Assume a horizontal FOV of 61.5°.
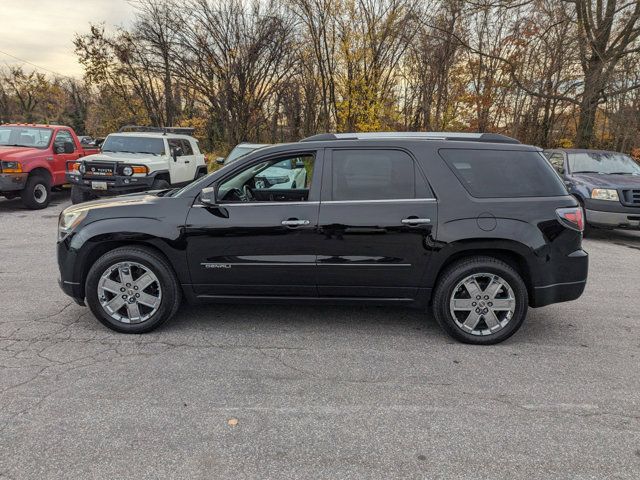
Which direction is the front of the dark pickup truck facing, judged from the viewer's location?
facing the viewer and to the right of the viewer

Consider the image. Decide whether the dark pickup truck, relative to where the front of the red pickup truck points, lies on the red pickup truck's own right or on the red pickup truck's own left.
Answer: on the red pickup truck's own left

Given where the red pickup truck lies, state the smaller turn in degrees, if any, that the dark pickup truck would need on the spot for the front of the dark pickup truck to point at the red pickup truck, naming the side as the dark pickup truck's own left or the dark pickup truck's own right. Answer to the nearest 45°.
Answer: approximately 135° to the dark pickup truck's own right

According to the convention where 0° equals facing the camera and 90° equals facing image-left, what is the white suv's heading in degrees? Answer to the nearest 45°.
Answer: approximately 45°

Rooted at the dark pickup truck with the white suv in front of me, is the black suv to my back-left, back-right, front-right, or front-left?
front-left

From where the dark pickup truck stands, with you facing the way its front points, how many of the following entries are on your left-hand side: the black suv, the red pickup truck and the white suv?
0

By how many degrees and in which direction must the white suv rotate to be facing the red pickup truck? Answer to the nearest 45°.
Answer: approximately 90° to its right

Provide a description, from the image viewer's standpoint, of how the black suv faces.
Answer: facing to the left of the viewer

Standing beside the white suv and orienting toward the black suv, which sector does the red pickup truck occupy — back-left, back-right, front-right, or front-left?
back-right

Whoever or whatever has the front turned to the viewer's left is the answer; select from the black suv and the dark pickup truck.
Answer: the black suv

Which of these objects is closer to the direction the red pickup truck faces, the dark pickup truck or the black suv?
the black suv

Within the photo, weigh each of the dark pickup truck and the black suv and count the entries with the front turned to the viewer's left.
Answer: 1

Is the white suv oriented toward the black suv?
no

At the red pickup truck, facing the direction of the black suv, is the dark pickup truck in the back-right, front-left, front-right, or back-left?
front-left

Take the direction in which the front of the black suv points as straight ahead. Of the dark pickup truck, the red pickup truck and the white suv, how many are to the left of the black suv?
0

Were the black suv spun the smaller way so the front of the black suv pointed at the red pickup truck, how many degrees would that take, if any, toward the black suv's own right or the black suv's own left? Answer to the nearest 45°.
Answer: approximately 45° to the black suv's own right

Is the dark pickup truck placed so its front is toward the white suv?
no

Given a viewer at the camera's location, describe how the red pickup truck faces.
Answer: facing the viewer and to the left of the viewer

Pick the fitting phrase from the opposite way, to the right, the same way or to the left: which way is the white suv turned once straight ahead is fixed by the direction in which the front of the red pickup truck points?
the same way
